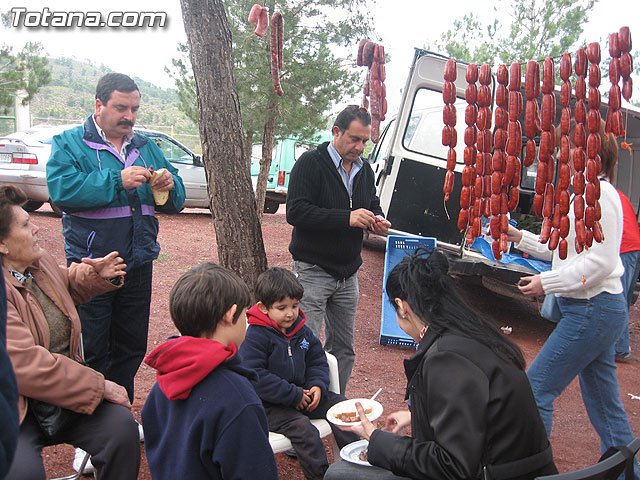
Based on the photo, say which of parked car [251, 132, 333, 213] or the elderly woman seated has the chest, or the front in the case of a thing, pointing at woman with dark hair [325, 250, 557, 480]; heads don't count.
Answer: the elderly woman seated

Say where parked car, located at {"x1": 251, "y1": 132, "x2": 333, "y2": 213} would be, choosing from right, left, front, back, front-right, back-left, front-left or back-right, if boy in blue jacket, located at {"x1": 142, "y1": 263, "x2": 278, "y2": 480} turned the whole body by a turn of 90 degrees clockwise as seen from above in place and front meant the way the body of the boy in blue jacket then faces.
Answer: back-left

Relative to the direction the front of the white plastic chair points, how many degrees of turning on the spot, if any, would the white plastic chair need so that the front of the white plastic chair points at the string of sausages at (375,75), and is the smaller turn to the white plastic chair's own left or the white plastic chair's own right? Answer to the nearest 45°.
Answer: approximately 135° to the white plastic chair's own left

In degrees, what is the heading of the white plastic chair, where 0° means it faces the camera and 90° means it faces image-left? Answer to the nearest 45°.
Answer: approximately 315°

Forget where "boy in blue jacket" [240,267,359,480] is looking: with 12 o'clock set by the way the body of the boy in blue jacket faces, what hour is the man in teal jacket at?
The man in teal jacket is roughly at 5 o'clock from the boy in blue jacket.

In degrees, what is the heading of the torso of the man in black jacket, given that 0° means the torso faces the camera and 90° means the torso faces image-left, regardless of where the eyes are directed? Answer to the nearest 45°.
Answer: approximately 315°

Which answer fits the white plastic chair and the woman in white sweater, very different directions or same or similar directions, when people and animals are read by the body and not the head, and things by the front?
very different directions

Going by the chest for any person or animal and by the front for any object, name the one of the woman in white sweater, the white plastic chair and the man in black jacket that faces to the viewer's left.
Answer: the woman in white sweater

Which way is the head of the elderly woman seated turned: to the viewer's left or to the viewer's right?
to the viewer's right

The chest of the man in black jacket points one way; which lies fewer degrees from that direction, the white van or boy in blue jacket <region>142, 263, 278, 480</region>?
the boy in blue jacket

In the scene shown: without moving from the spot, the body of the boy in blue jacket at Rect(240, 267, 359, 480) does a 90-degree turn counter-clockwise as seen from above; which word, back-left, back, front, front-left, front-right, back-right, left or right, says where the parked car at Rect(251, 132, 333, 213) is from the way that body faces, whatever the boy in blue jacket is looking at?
front-left

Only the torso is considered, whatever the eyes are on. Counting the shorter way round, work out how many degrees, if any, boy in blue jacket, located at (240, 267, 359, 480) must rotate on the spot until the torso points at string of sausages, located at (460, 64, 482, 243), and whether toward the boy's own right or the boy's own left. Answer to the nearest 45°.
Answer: approximately 90° to the boy's own left

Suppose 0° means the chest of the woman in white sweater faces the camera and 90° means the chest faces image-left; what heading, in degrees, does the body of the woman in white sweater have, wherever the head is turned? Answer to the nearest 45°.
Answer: approximately 90°
